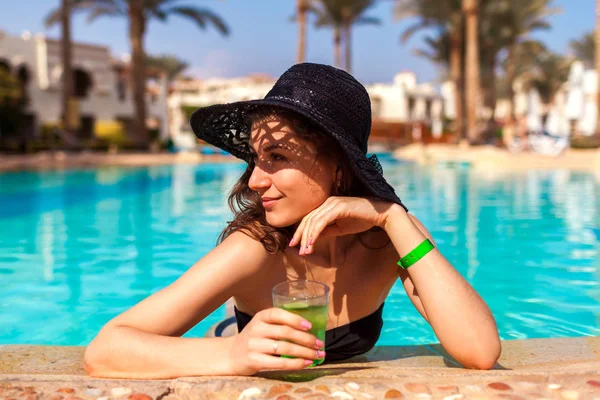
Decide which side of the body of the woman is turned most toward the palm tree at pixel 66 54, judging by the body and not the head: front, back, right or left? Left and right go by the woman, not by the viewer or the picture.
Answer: back

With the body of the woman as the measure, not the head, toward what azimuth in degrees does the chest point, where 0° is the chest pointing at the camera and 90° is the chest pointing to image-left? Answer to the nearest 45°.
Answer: approximately 0°

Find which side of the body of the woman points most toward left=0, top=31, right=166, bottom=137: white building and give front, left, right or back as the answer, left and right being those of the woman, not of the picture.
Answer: back

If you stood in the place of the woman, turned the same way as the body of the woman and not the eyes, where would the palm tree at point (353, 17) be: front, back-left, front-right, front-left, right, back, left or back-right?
back

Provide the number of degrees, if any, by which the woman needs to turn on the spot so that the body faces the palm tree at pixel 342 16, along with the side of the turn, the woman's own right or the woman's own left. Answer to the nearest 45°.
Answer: approximately 180°

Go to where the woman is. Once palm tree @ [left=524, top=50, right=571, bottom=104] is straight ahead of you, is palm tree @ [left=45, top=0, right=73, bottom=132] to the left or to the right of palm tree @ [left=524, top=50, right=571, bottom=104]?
left

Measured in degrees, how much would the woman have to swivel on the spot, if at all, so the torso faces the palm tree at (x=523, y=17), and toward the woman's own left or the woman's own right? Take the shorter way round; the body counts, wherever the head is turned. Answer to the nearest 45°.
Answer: approximately 180°
